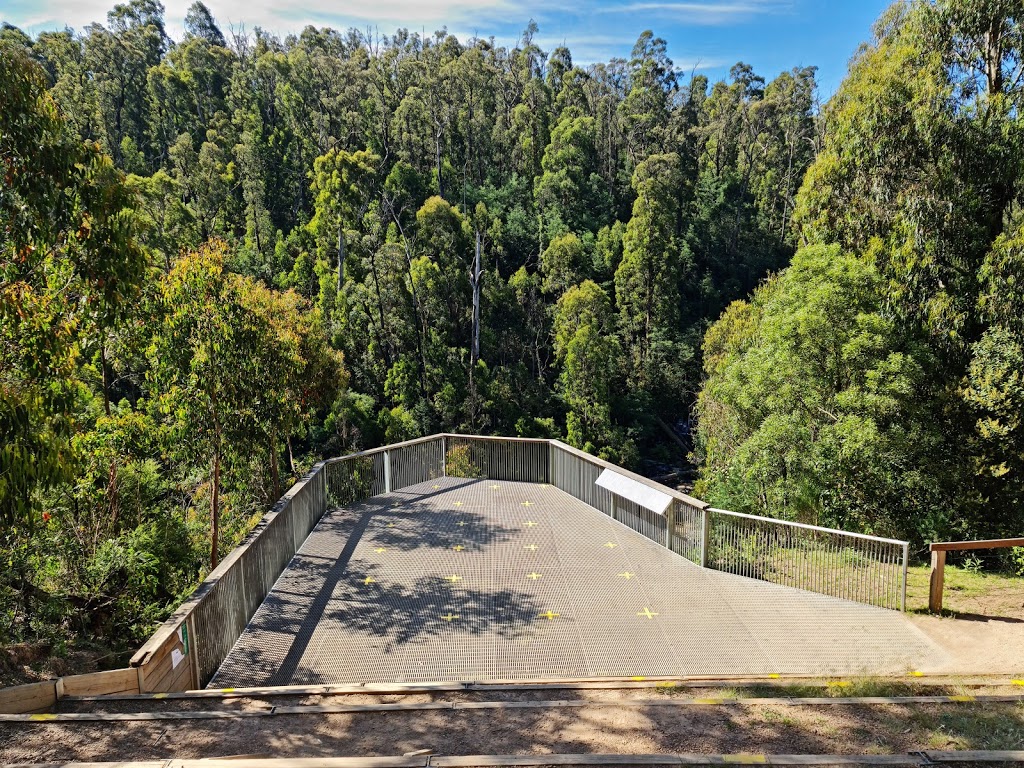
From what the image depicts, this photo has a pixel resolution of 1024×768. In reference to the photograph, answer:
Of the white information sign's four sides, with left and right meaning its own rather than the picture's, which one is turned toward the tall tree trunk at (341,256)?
right

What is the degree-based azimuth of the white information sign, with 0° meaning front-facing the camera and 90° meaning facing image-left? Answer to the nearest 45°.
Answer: approximately 45°

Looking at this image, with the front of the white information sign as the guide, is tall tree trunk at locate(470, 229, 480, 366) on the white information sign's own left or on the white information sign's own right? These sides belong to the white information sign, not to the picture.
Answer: on the white information sign's own right
